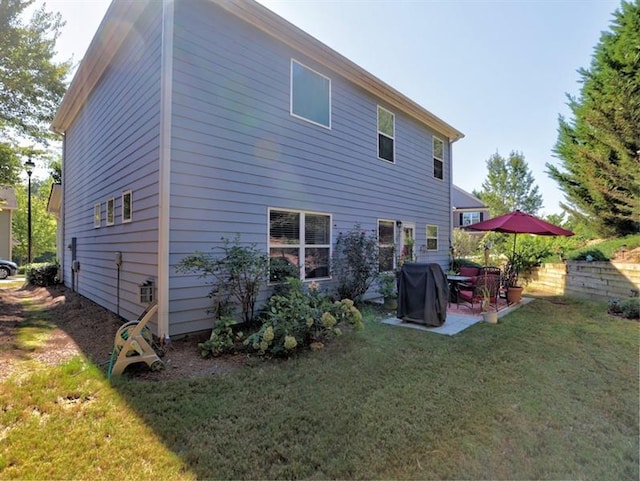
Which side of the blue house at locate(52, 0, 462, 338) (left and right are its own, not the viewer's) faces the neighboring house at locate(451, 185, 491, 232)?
right

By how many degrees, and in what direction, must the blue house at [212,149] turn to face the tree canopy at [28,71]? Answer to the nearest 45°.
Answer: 0° — it already faces it

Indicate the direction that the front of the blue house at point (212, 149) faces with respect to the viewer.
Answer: facing away from the viewer and to the left of the viewer

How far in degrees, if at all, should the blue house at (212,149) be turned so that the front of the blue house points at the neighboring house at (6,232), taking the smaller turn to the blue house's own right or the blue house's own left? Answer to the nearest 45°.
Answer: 0° — it already faces it

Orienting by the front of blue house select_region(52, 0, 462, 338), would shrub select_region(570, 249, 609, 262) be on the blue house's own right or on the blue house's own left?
on the blue house's own right

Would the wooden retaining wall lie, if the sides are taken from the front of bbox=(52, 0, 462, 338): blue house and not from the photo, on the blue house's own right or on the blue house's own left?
on the blue house's own right

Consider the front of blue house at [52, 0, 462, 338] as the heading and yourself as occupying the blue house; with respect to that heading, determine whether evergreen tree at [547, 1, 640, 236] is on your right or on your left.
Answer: on your right

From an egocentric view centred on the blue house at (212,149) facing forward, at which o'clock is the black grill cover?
The black grill cover is roughly at 5 o'clock from the blue house.

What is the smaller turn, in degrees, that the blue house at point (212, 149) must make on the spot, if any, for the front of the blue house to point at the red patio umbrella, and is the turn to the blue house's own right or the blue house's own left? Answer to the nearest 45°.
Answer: approximately 135° to the blue house's own right

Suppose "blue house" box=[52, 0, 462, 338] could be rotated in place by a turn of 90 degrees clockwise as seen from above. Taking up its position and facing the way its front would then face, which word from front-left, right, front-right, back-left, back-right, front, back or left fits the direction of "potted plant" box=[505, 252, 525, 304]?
front-right

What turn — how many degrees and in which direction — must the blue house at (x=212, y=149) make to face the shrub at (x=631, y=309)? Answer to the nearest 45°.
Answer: approximately 135° to its right

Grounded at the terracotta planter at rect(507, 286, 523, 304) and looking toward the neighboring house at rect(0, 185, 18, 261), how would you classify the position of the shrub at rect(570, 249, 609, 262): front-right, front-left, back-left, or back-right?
back-right

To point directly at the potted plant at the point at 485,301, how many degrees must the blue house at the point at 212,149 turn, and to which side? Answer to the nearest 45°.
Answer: approximately 135° to its right
